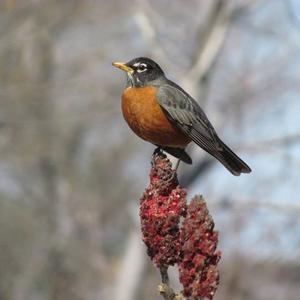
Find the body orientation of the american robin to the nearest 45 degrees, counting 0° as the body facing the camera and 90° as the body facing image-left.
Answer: approximately 90°
